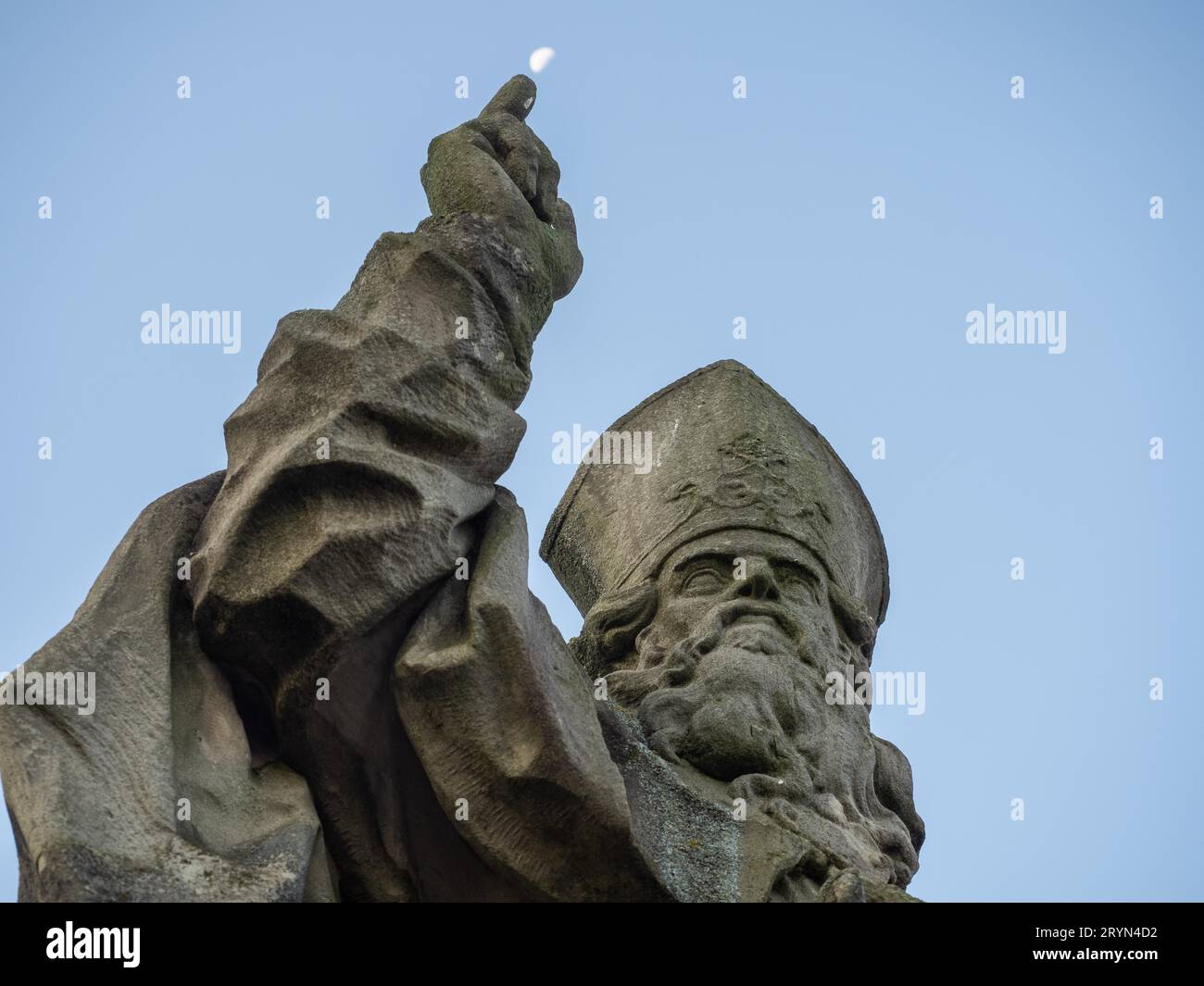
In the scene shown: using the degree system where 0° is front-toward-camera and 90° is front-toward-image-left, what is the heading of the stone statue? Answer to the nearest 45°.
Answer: approximately 315°
